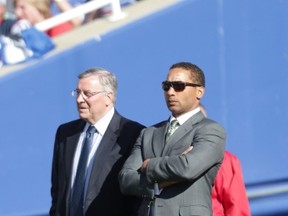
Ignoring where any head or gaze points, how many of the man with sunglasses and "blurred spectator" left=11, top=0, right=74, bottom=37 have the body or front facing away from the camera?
0

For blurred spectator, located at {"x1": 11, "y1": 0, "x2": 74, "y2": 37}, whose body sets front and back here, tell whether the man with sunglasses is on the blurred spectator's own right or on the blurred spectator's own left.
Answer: on the blurred spectator's own left

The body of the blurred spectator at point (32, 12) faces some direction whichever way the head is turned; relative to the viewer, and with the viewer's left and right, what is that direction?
facing the viewer and to the left of the viewer

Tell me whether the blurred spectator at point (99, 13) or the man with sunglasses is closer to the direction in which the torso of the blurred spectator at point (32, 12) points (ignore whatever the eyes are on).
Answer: the man with sunglasses

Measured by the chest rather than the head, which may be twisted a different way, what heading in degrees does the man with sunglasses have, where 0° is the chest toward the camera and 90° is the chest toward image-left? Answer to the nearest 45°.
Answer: approximately 45°

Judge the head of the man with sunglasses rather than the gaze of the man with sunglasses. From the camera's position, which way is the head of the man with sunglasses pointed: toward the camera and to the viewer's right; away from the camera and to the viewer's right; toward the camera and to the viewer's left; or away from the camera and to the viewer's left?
toward the camera and to the viewer's left

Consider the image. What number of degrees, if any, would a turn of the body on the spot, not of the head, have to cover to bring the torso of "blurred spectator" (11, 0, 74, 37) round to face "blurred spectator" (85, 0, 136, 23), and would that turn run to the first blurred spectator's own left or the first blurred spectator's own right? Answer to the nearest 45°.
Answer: approximately 135° to the first blurred spectator's own left
